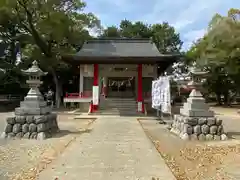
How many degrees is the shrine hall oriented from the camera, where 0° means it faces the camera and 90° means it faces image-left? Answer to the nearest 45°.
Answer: approximately 0°

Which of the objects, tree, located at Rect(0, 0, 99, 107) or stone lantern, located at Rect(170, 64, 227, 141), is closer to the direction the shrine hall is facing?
the stone lantern

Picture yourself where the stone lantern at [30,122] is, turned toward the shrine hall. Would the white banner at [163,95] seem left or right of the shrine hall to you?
right

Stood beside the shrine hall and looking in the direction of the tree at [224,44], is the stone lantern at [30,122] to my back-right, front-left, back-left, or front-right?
back-right

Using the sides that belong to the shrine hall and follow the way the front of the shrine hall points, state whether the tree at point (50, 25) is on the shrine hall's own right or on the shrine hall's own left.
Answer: on the shrine hall's own right

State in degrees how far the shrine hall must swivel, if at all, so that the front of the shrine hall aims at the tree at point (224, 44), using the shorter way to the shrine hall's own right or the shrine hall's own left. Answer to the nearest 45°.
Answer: approximately 90° to the shrine hall's own left
